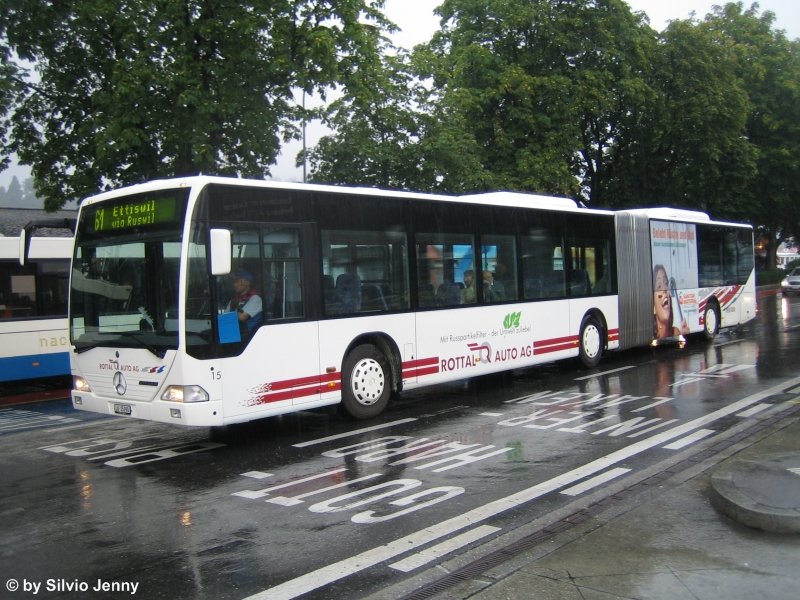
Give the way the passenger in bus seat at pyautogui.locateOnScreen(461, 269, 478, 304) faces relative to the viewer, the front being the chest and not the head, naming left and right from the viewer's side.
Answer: facing the viewer and to the left of the viewer

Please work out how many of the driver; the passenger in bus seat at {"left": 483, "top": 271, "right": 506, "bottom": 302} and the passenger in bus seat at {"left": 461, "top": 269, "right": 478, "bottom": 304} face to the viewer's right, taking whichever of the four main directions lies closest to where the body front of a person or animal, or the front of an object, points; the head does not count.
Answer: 0

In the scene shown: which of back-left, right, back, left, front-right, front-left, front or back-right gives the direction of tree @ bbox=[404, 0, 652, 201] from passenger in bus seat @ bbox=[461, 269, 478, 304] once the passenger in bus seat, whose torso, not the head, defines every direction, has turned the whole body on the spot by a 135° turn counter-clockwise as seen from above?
left

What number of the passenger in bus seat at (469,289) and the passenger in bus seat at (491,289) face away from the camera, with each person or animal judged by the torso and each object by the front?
0

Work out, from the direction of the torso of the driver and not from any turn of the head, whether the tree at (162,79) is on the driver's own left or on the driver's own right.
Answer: on the driver's own right

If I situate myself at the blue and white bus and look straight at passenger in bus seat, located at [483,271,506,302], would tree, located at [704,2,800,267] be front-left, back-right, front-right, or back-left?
front-left

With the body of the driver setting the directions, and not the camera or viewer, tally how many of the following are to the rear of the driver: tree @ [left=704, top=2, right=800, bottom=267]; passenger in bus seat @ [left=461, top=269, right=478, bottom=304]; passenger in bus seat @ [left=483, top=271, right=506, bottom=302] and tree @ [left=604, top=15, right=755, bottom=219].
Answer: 4

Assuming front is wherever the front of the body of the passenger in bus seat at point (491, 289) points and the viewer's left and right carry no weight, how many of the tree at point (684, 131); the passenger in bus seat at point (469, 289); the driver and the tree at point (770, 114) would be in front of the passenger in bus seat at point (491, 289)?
2

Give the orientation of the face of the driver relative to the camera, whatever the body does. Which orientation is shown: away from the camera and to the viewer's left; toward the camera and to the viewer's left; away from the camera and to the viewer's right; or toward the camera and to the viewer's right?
toward the camera and to the viewer's left

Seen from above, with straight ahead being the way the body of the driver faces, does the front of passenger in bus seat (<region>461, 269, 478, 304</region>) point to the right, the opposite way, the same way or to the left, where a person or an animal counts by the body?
the same way

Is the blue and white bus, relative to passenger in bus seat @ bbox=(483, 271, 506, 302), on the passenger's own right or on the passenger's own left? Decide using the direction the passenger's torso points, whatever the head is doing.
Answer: on the passenger's own right

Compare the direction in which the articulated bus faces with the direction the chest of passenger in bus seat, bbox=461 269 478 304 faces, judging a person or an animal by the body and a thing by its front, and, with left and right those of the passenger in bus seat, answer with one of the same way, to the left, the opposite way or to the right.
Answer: the same way

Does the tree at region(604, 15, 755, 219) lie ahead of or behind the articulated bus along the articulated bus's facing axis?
behind

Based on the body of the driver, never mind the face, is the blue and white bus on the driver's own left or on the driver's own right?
on the driver's own right
